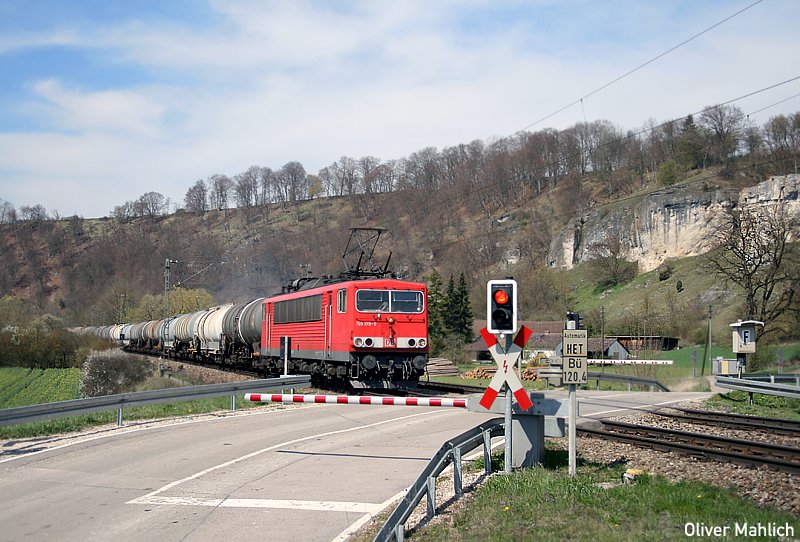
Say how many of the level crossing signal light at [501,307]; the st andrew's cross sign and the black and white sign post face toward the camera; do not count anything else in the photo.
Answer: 3

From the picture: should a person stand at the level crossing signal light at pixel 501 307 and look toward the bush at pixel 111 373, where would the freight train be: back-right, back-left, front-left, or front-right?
front-right

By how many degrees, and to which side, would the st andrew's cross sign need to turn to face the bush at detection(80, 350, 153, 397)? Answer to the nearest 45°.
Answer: approximately 135° to its right

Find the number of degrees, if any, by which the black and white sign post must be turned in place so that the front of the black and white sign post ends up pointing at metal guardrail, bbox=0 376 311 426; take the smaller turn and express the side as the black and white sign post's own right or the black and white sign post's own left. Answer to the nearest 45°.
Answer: approximately 135° to the black and white sign post's own right

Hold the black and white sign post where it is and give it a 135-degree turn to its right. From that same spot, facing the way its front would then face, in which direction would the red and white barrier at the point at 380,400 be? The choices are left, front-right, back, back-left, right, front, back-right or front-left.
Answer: front

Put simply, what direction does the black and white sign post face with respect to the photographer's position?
facing the viewer

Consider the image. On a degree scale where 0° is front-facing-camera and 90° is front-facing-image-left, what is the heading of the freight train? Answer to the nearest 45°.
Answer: approximately 315°

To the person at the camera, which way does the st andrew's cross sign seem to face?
facing the viewer

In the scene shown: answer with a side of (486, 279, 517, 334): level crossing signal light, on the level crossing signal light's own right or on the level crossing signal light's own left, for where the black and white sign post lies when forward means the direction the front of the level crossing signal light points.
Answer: on the level crossing signal light's own left

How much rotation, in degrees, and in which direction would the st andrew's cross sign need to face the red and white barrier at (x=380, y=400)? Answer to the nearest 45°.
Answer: approximately 135° to its right

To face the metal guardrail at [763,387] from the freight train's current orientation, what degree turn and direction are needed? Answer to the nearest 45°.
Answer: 0° — it already faces it

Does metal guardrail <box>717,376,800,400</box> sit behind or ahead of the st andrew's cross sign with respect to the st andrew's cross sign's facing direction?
behind

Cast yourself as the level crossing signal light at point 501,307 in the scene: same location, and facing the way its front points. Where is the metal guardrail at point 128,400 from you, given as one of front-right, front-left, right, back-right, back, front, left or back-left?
back-right
